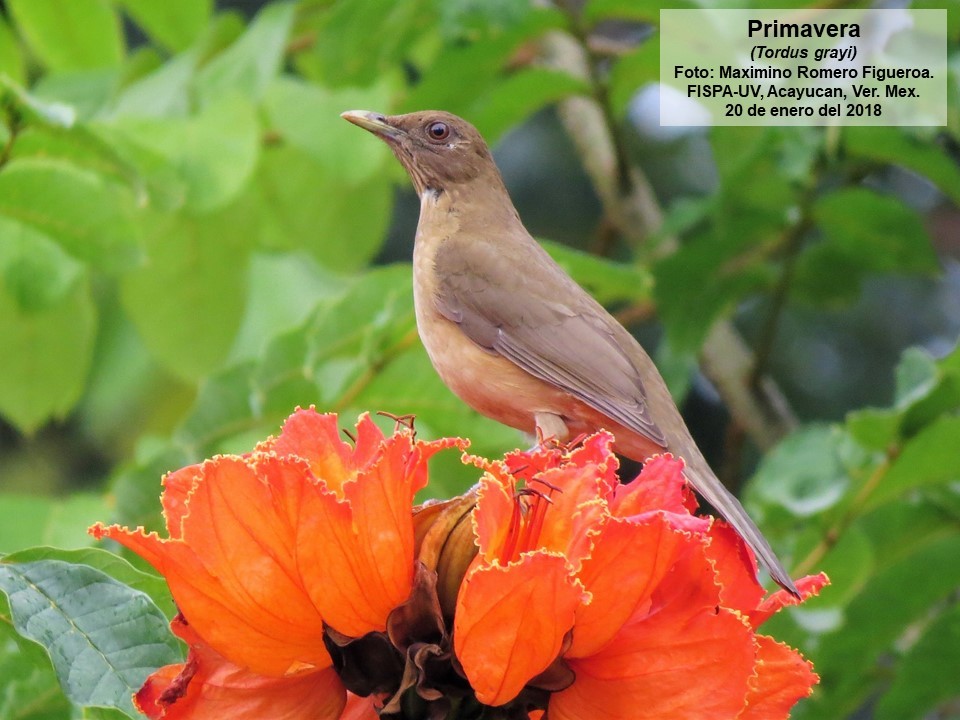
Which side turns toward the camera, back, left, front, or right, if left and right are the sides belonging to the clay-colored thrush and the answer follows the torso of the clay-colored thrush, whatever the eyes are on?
left

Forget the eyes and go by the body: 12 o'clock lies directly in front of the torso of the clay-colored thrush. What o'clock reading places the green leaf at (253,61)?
The green leaf is roughly at 1 o'clock from the clay-colored thrush.

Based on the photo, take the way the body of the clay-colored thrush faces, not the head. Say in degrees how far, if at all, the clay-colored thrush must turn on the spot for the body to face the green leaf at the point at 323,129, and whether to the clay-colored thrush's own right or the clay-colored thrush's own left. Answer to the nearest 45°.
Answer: approximately 45° to the clay-colored thrush's own right

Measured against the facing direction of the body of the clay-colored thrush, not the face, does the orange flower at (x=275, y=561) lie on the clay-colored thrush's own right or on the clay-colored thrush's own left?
on the clay-colored thrush's own left

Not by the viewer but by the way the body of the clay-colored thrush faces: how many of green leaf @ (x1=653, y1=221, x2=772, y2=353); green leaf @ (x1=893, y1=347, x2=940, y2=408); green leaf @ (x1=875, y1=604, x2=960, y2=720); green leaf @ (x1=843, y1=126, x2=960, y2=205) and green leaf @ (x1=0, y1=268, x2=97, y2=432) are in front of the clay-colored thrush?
1

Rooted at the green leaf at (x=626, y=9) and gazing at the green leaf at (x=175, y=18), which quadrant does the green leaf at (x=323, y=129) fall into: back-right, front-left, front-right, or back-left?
front-left

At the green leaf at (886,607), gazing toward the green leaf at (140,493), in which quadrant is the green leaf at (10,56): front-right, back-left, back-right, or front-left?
front-right

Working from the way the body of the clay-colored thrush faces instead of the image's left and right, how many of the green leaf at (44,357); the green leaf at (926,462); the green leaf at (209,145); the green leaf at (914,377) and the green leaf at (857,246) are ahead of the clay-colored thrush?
2

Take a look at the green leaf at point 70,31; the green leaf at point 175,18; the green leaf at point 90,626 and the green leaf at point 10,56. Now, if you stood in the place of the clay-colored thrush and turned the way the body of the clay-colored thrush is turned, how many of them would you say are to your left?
0

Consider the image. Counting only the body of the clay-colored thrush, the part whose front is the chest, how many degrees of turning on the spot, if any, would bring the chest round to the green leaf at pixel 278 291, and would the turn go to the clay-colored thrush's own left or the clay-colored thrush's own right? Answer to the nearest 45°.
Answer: approximately 45° to the clay-colored thrush's own right

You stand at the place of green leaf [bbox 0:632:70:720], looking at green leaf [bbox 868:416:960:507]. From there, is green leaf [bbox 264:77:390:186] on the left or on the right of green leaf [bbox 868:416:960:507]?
left
